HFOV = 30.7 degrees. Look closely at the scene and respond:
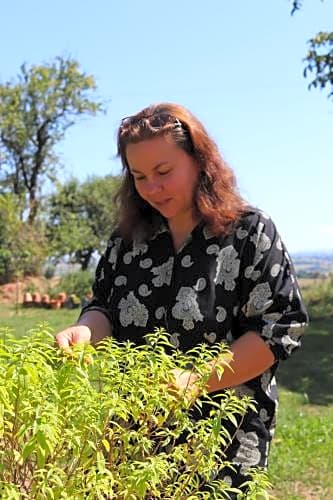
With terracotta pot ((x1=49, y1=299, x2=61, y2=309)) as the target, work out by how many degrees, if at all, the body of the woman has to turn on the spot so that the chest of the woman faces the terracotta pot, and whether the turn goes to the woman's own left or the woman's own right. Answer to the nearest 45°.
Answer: approximately 135° to the woman's own right

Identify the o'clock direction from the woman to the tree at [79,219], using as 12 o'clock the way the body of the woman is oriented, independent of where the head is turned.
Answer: The tree is roughly at 4 o'clock from the woman.

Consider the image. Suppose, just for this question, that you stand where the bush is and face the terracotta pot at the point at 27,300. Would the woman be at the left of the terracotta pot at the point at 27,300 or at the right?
right

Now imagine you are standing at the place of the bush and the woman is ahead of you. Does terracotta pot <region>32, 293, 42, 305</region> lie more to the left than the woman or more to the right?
left

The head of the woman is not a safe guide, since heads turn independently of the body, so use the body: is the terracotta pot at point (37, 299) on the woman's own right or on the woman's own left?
on the woman's own right

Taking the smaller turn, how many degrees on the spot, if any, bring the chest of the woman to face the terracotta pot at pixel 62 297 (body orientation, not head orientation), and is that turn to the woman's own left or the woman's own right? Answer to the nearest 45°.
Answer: approximately 135° to the woman's own right

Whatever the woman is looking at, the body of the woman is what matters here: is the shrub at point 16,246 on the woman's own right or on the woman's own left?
on the woman's own right

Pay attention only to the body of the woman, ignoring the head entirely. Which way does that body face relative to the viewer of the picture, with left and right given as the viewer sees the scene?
facing the viewer and to the left of the viewer

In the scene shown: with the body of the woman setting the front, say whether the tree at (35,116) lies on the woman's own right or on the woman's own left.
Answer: on the woman's own right
